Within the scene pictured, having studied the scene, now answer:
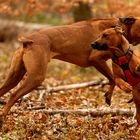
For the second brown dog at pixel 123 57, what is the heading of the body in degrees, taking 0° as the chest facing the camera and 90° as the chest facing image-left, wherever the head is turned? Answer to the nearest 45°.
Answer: approximately 90°
